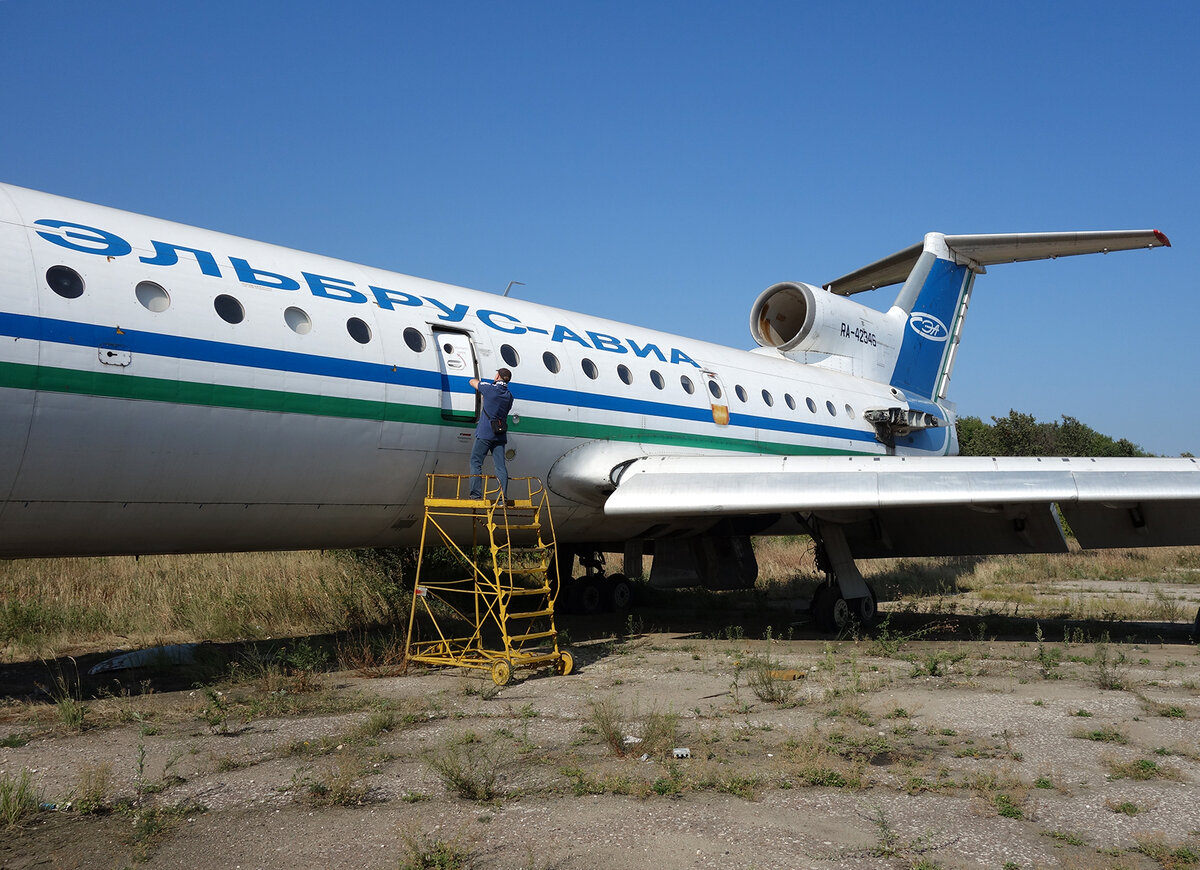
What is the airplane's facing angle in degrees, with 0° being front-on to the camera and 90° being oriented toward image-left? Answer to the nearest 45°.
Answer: approximately 45°

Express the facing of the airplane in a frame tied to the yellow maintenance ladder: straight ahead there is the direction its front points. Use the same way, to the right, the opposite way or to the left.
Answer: to the right

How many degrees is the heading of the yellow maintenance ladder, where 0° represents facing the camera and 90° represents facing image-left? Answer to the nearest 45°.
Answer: approximately 315°

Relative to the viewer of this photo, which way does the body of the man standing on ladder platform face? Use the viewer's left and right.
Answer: facing away from the viewer and to the left of the viewer
